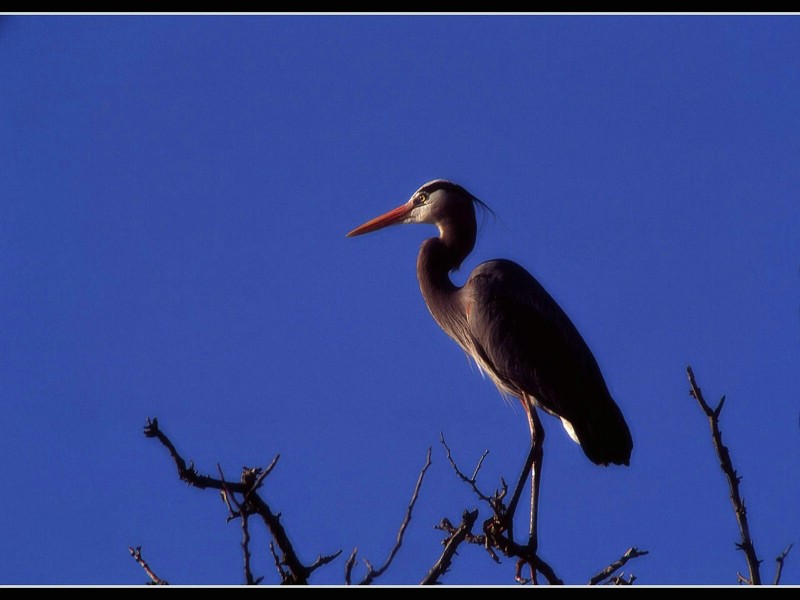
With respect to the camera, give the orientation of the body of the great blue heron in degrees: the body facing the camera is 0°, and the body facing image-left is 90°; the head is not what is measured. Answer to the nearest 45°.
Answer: approximately 90°

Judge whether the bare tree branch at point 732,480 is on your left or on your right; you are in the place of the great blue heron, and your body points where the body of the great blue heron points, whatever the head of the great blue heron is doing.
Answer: on your left

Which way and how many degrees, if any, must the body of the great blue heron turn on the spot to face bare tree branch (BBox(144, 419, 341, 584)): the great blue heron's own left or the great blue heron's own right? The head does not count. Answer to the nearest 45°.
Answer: approximately 45° to the great blue heron's own left
